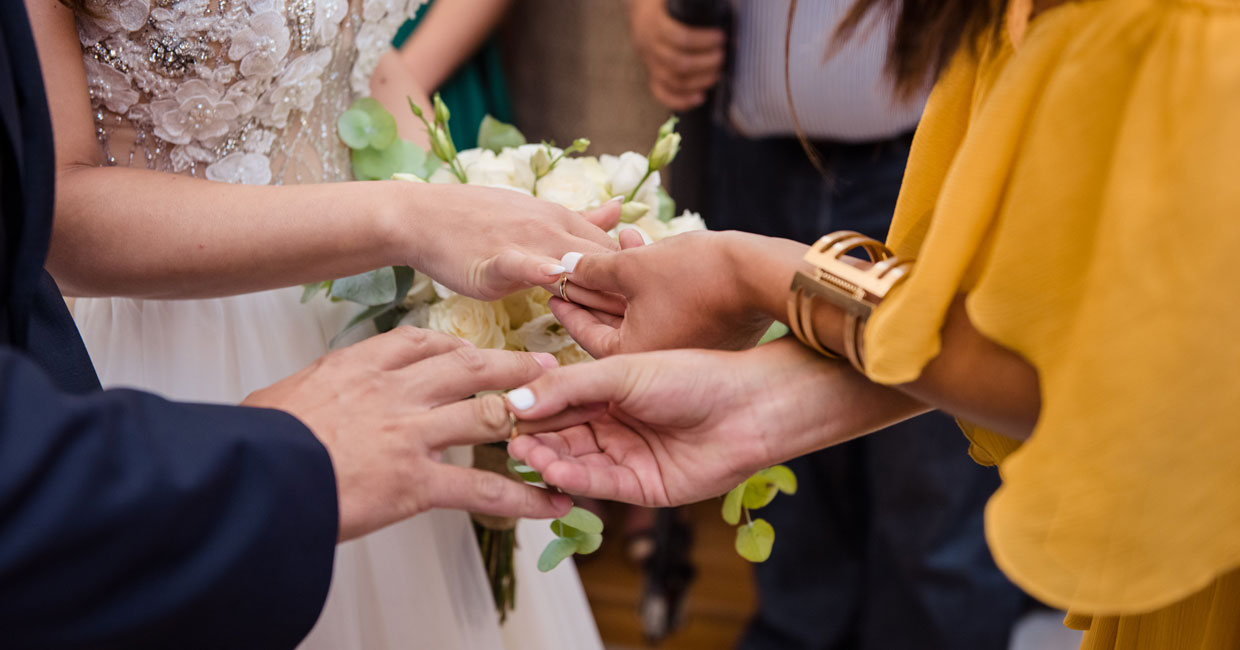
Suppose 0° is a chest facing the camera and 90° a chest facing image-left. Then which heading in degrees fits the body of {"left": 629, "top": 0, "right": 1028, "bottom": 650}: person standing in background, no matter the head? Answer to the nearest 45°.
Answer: approximately 0°
